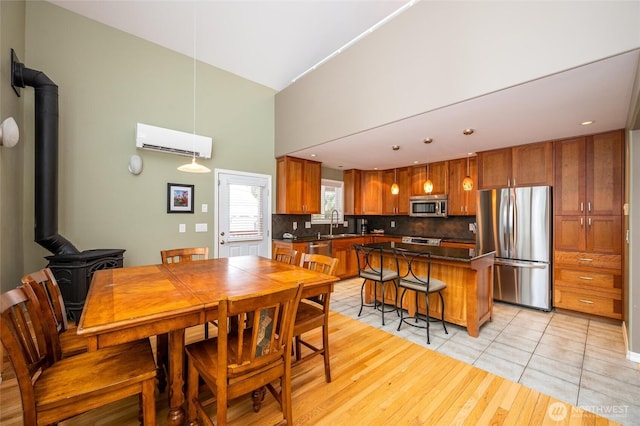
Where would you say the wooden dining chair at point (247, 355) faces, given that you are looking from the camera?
facing away from the viewer and to the left of the viewer

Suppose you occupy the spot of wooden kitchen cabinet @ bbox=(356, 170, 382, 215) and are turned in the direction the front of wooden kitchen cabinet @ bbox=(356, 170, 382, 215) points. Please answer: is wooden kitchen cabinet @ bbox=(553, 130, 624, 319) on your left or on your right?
on your left

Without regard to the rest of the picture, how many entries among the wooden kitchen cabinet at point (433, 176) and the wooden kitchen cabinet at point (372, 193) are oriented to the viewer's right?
0

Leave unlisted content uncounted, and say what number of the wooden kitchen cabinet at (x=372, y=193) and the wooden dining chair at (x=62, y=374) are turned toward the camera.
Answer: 1

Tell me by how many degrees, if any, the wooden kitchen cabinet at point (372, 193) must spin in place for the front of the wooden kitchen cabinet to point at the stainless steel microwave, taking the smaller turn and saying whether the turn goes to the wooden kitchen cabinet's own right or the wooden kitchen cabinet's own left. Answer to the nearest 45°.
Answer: approximately 45° to the wooden kitchen cabinet's own left

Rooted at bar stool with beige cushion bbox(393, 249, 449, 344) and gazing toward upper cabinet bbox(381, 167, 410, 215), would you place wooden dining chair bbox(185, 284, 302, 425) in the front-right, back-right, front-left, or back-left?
back-left

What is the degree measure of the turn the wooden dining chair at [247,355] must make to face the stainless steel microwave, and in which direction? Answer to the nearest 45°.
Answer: approximately 90° to its right

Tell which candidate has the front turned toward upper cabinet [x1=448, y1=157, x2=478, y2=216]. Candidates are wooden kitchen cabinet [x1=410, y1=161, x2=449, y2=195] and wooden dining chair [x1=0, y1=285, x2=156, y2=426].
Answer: the wooden dining chair

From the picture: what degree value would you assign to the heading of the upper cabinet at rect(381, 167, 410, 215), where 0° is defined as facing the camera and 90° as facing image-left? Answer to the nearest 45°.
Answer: approximately 45°

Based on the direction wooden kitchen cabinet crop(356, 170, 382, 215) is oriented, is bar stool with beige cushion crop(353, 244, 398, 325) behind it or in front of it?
in front

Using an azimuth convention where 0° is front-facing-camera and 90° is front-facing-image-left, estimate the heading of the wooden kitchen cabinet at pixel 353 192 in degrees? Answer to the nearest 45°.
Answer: approximately 315°

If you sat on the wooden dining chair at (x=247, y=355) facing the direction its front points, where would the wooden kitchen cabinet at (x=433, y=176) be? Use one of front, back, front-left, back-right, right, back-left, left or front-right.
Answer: right
